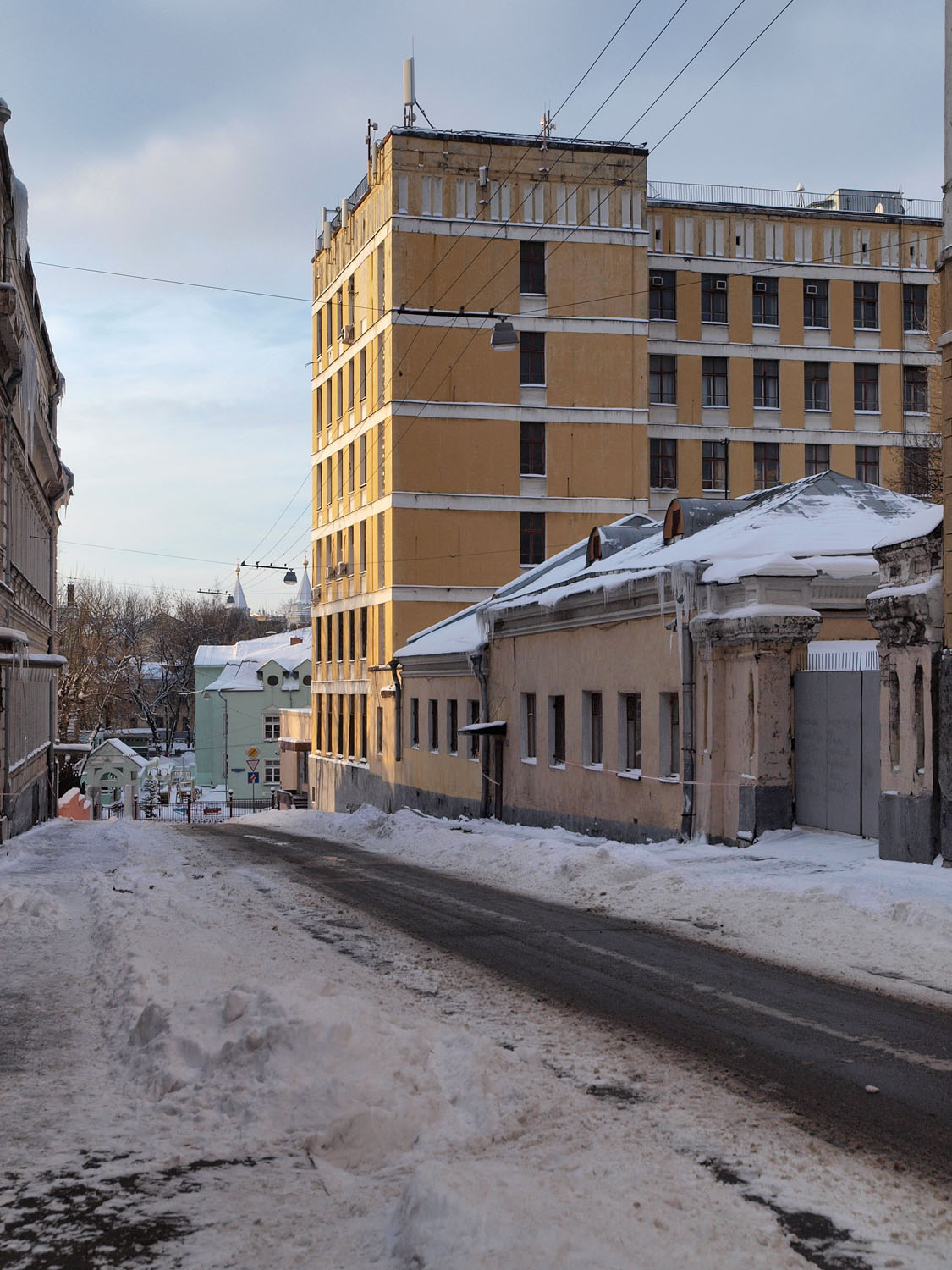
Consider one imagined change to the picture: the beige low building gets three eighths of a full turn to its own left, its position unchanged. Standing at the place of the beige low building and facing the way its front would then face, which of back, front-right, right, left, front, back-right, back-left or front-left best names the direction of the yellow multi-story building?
left

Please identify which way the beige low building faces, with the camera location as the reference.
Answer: facing the viewer and to the left of the viewer
